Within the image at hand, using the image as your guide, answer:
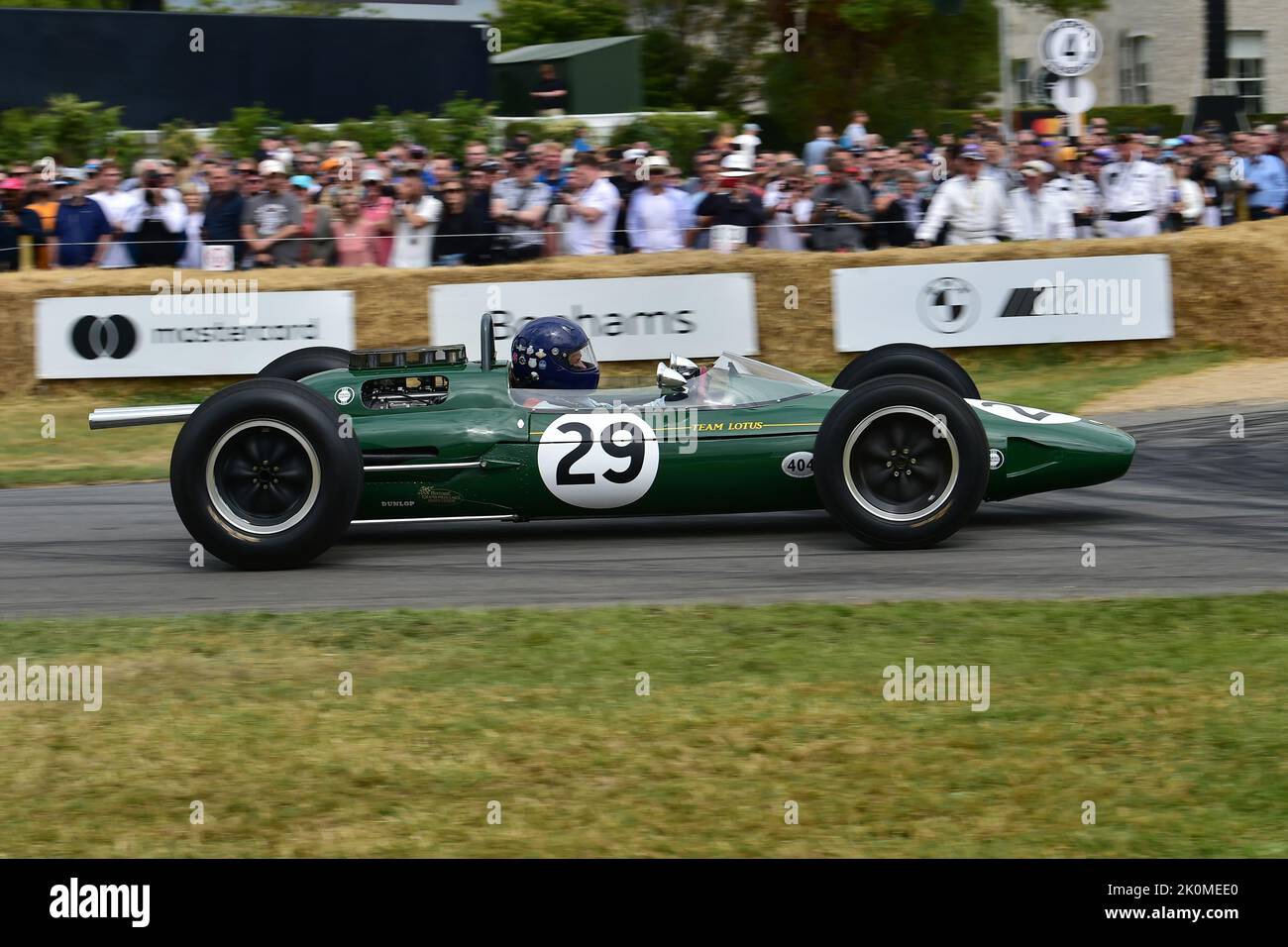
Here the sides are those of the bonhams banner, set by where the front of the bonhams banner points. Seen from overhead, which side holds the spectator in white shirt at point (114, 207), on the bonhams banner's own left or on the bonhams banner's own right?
on the bonhams banner's own right

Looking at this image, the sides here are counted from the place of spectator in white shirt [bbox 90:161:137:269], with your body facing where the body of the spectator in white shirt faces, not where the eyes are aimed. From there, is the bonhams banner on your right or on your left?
on your left

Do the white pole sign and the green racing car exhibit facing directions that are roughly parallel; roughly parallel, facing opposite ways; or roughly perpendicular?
roughly perpendicular

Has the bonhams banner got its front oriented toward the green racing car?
yes

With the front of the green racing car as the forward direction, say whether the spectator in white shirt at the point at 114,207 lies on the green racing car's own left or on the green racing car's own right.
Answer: on the green racing car's own left

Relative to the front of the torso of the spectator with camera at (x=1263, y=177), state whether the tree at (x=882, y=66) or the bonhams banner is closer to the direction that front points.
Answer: the bonhams banner

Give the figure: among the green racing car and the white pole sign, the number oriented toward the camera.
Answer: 1

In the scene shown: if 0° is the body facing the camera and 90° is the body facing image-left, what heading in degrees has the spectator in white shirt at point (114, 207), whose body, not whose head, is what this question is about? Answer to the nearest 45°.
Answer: approximately 0°

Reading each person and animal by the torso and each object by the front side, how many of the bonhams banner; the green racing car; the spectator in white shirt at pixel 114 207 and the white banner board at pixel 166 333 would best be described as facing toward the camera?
3

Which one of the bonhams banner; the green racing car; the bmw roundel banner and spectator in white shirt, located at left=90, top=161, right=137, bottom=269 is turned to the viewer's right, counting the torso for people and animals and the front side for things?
the green racing car
